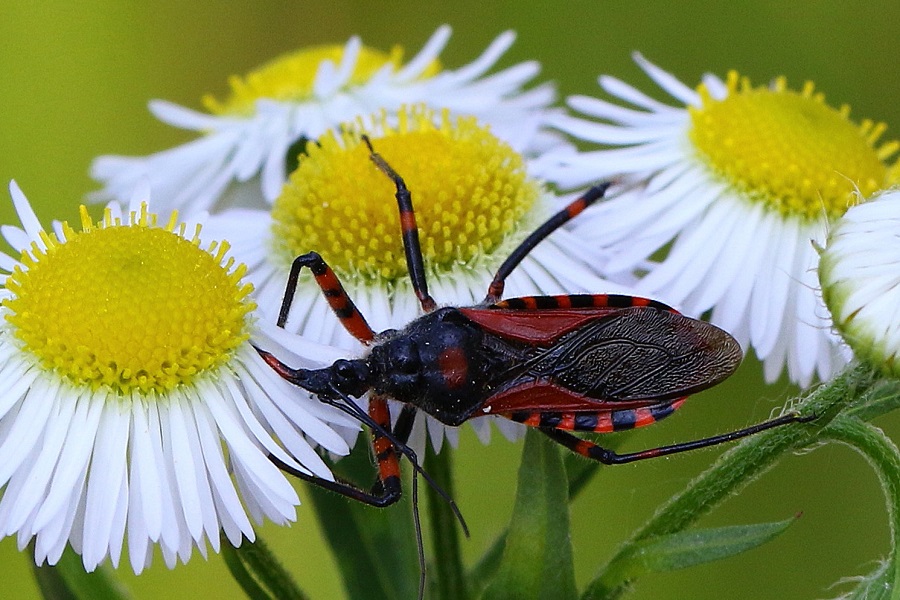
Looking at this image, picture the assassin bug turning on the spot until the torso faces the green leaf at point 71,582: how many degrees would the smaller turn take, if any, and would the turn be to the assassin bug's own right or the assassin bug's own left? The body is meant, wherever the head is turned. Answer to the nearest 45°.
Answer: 0° — it already faces it

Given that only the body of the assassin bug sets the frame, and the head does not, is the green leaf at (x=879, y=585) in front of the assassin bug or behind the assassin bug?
behind

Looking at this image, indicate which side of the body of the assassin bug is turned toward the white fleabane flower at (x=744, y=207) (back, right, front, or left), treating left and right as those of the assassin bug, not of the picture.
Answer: back

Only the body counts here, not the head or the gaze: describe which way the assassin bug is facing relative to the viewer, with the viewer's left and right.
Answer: facing to the left of the viewer
